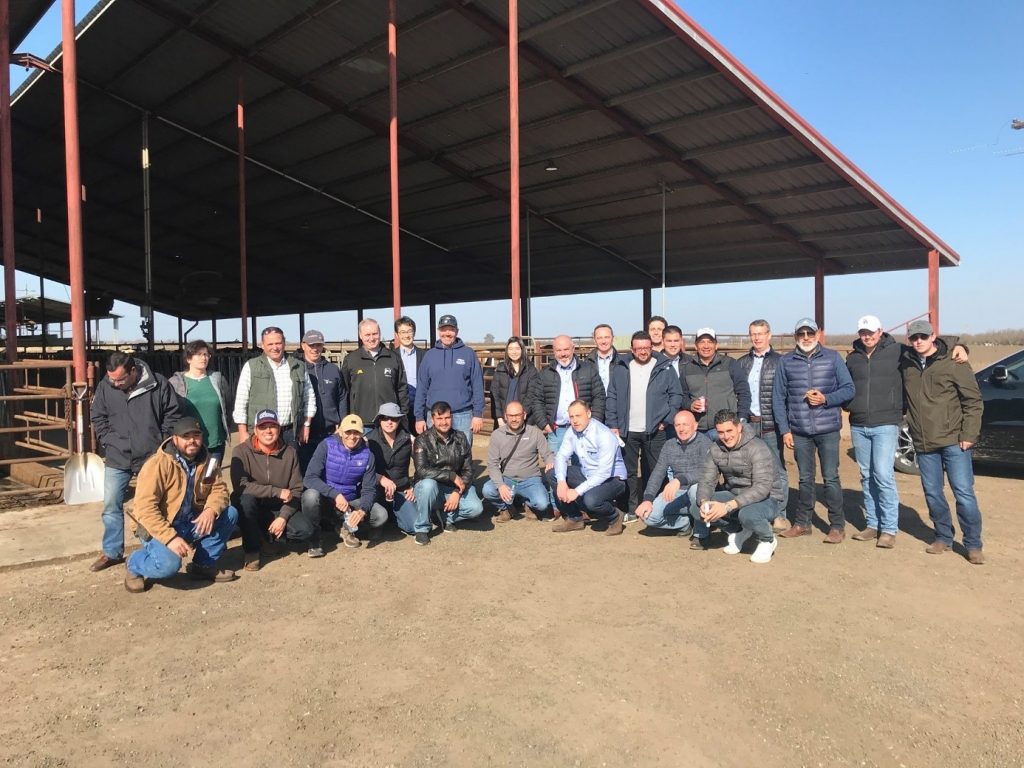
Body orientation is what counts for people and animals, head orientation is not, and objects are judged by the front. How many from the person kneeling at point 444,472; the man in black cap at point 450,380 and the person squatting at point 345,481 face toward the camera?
3

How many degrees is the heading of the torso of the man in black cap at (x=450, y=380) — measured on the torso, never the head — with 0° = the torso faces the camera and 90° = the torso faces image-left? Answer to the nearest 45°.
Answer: approximately 0°

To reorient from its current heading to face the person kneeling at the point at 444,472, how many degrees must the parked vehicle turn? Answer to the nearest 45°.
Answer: approximately 45° to its left

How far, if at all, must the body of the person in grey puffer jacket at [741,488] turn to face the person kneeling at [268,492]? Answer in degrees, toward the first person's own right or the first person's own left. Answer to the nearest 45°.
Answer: approximately 45° to the first person's own right

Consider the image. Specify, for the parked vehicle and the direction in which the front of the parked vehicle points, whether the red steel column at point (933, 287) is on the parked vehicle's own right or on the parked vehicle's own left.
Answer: on the parked vehicle's own right

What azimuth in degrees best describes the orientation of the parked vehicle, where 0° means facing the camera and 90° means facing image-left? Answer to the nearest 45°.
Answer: approximately 90°

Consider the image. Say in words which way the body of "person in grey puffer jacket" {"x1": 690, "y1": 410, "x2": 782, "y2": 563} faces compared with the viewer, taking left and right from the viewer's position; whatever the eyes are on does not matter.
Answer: facing the viewer and to the left of the viewer

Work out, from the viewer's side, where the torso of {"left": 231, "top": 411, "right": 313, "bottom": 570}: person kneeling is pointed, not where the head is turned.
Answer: toward the camera

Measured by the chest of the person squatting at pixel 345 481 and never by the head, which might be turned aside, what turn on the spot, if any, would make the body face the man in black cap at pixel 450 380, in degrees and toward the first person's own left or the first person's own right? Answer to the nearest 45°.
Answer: approximately 135° to the first person's own left

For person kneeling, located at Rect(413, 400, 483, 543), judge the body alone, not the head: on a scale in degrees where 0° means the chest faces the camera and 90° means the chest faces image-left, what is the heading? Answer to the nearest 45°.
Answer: approximately 0°
